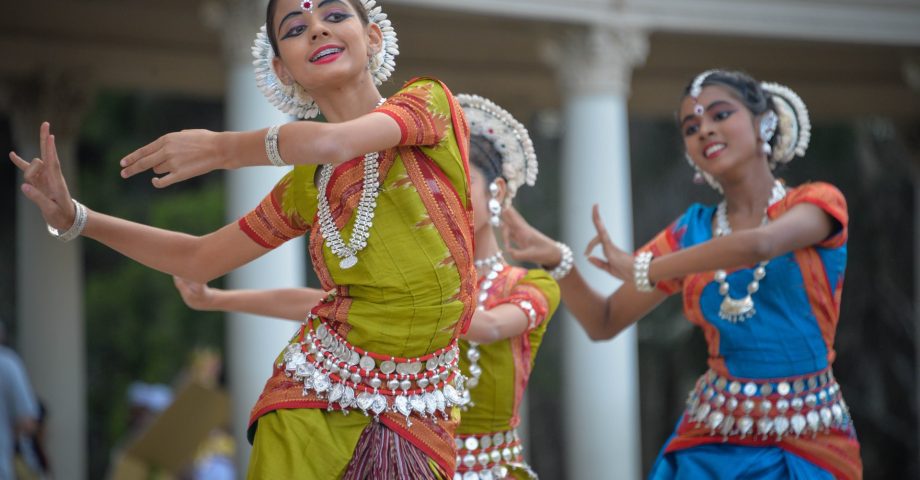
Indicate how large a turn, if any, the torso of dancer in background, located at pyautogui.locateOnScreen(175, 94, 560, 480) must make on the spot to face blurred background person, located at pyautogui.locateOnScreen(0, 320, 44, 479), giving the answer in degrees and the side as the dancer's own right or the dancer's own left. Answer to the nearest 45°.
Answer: approximately 90° to the dancer's own right

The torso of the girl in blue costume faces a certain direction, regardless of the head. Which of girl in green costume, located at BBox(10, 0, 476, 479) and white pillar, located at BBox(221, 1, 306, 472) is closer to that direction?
the girl in green costume

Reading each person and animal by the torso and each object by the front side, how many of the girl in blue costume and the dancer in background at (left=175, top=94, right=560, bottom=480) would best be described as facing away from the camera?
0

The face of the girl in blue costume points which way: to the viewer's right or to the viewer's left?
to the viewer's left

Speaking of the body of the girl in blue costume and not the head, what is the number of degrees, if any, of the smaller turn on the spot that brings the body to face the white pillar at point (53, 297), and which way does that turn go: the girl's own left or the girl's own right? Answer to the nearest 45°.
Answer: approximately 90° to the girl's own right

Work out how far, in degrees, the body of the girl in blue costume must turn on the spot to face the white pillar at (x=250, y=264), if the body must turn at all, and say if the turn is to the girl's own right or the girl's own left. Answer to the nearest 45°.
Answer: approximately 90° to the girl's own right

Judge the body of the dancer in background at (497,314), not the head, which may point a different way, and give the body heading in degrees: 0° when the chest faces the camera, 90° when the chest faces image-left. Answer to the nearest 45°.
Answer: approximately 45°

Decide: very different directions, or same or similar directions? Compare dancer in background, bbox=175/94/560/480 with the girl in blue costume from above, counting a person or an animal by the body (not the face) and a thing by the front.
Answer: same or similar directions

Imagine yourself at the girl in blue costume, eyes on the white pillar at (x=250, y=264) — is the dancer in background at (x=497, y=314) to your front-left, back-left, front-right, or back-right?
front-left

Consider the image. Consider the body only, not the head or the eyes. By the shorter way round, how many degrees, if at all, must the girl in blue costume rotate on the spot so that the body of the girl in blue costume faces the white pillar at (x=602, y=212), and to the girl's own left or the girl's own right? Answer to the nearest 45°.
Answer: approximately 135° to the girl's own right

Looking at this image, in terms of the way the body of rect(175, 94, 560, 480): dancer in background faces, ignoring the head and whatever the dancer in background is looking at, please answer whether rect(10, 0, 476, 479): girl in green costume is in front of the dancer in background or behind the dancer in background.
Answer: in front

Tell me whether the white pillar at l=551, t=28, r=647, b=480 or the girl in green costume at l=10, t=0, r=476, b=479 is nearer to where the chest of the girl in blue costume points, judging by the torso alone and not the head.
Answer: the girl in green costume

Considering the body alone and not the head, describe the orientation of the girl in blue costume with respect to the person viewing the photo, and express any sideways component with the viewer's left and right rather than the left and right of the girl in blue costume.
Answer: facing the viewer and to the left of the viewer
